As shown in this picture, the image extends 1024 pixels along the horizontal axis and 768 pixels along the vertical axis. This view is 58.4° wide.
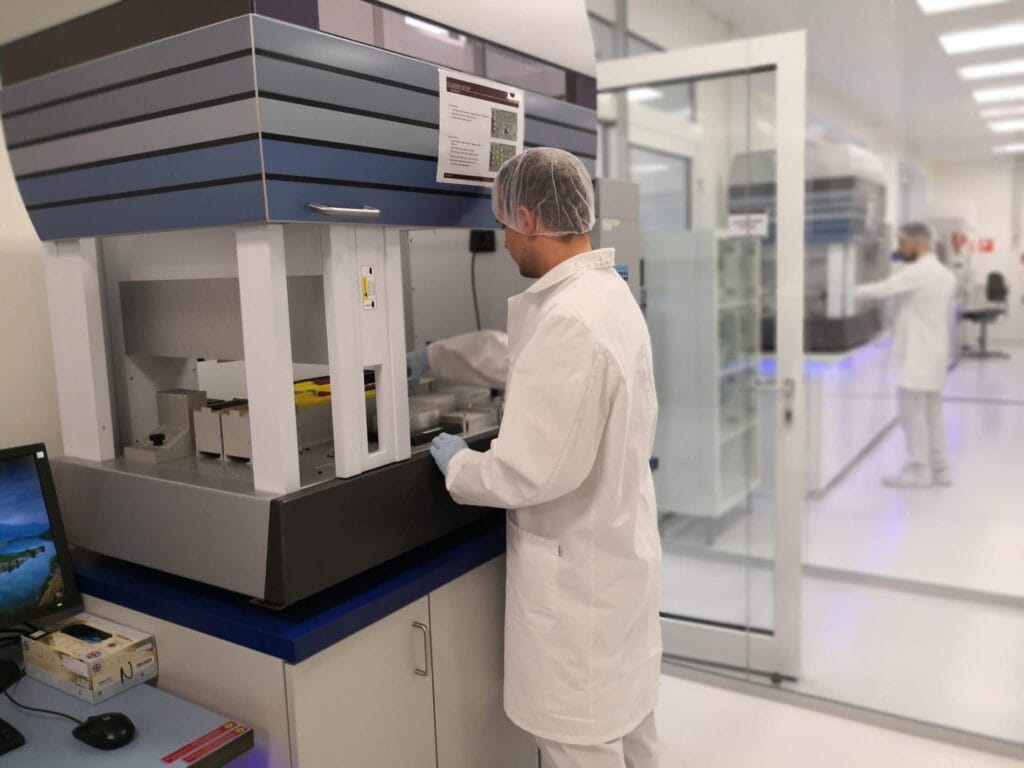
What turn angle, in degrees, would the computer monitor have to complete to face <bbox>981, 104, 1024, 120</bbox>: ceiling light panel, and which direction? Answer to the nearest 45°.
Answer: approximately 45° to its left

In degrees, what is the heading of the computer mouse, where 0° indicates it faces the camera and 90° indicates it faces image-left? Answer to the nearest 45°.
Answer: approximately 135°

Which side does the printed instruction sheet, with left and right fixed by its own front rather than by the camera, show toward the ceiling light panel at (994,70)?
left

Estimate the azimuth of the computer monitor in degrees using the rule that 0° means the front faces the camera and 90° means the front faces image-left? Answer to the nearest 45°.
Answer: approximately 315°

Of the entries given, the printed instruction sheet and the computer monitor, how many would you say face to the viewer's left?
0

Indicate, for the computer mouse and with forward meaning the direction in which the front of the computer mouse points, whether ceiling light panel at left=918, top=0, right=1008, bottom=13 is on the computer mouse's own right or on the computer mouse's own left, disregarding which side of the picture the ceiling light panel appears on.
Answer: on the computer mouse's own right

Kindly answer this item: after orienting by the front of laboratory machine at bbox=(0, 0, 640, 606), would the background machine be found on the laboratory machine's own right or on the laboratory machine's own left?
on the laboratory machine's own left

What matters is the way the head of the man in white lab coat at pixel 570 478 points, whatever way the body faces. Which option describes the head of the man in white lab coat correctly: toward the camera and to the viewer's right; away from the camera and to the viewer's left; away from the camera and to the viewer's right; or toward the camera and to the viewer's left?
away from the camera and to the viewer's left

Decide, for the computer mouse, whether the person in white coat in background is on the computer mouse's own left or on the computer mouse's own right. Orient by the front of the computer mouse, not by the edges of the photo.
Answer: on the computer mouse's own right

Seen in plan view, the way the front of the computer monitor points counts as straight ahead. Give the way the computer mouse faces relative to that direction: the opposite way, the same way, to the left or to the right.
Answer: the opposite way

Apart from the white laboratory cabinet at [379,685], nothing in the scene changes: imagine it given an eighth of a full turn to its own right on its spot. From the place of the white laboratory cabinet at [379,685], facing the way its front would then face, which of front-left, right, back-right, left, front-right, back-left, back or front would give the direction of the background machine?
back-left
